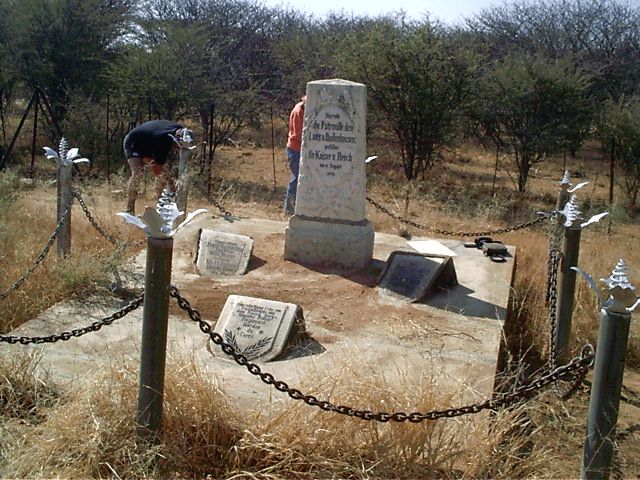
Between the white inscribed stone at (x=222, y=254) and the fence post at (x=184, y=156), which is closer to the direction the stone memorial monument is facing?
the white inscribed stone

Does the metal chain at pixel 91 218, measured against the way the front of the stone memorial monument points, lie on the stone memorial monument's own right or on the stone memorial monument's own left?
on the stone memorial monument's own right

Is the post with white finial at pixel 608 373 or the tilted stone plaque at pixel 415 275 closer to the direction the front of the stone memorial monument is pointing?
the post with white finial

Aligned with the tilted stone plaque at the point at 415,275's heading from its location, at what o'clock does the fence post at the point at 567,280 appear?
The fence post is roughly at 9 o'clock from the tilted stone plaque.

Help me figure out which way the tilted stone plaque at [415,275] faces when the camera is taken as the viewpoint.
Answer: facing the viewer and to the left of the viewer

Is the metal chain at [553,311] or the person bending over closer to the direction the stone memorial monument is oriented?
the metal chain

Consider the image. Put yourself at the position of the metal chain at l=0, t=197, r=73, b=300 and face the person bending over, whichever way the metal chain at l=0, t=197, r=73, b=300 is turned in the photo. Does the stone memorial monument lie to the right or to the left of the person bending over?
right

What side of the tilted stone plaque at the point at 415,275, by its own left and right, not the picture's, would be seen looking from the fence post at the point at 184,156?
right

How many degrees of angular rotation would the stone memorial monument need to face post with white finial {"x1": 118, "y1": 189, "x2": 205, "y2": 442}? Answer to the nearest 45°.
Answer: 0° — it already faces it

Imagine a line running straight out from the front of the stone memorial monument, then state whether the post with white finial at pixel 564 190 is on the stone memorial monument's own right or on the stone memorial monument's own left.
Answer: on the stone memorial monument's own left

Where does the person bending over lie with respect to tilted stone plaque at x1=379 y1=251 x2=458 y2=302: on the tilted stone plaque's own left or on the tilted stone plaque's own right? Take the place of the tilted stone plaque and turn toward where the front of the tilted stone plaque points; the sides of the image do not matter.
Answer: on the tilted stone plaque's own right

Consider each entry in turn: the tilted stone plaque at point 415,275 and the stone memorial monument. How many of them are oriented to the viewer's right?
0

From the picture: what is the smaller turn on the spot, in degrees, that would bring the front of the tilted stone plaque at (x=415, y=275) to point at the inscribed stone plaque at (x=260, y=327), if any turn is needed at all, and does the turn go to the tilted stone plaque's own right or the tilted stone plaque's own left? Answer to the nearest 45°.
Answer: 0° — it already faces it

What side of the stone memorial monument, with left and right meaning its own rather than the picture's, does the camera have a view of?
front
